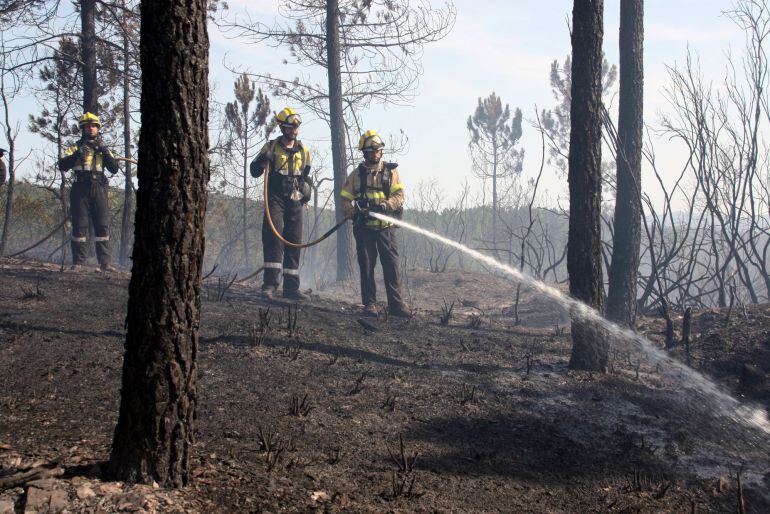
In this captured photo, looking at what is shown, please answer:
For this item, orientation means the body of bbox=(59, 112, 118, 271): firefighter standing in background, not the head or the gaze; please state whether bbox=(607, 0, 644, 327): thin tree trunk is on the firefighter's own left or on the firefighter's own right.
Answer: on the firefighter's own left

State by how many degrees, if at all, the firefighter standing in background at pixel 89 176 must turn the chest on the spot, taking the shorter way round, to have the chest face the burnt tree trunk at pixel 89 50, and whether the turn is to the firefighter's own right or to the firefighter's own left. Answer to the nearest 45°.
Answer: approximately 180°

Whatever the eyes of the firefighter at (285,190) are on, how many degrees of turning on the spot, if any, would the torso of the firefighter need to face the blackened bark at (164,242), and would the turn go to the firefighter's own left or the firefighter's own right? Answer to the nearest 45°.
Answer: approximately 45° to the firefighter's own right

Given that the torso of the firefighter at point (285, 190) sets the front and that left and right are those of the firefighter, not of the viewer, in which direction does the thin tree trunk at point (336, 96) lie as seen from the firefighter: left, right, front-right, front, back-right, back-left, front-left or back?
back-left

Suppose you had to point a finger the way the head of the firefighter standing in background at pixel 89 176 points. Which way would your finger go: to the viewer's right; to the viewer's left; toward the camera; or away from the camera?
toward the camera

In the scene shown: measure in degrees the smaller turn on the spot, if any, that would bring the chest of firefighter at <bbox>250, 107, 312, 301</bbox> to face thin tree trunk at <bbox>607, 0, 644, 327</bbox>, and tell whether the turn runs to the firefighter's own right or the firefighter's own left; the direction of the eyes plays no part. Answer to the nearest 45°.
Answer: approximately 45° to the firefighter's own left

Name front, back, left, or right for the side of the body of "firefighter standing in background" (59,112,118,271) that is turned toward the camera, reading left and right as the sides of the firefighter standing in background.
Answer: front

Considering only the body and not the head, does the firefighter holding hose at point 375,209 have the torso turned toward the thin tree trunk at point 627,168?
no

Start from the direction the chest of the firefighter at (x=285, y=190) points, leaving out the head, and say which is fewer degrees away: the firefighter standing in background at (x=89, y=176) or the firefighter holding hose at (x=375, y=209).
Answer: the firefighter holding hose

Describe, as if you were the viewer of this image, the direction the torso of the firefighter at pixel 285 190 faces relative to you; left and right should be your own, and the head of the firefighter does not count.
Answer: facing the viewer and to the right of the viewer

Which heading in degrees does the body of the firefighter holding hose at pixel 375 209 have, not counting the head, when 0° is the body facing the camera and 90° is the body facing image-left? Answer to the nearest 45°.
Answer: approximately 0°

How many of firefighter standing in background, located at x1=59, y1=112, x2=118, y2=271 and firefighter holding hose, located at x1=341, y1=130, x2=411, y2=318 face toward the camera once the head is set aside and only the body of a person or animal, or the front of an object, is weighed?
2

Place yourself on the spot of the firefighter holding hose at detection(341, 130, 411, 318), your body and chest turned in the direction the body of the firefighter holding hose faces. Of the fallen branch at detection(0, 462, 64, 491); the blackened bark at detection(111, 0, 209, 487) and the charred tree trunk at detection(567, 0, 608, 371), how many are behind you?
0
